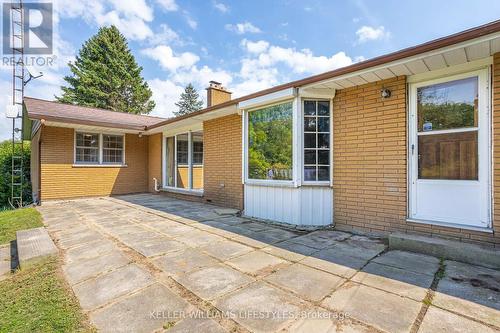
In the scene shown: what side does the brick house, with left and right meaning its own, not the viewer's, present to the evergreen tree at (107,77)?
right

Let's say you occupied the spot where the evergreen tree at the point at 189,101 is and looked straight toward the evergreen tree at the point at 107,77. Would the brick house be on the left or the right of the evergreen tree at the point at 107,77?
left

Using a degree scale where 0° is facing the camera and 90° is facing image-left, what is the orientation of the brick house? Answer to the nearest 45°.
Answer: approximately 45°

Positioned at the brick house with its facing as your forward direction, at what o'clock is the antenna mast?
The antenna mast is roughly at 2 o'clock from the brick house.

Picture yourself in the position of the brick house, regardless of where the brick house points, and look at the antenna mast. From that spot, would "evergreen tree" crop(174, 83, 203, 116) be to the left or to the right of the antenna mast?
right
